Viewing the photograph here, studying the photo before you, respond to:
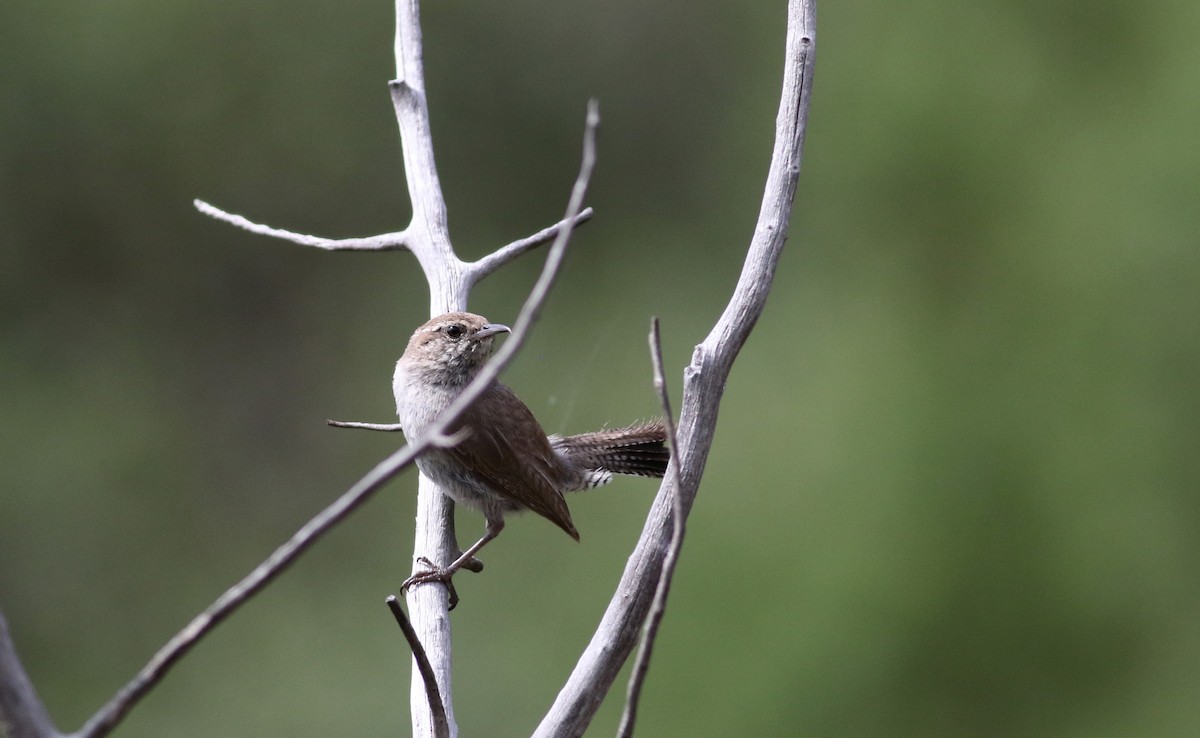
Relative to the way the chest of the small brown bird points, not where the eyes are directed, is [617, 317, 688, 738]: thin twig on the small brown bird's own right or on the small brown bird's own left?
on the small brown bird's own left

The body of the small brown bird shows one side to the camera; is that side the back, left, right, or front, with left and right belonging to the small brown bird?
left

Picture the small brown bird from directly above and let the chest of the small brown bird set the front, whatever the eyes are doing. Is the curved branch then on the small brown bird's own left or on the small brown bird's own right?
on the small brown bird's own left
